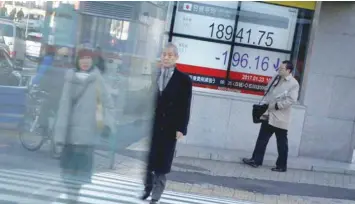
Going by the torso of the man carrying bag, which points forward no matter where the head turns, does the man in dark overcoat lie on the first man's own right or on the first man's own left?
on the first man's own left

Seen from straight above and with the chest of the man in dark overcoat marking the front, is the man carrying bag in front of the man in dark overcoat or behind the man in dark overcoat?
behind

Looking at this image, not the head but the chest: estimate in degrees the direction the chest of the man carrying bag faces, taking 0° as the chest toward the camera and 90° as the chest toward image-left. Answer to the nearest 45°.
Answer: approximately 90°

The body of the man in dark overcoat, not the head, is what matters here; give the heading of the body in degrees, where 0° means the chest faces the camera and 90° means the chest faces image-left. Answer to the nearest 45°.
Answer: approximately 45°
